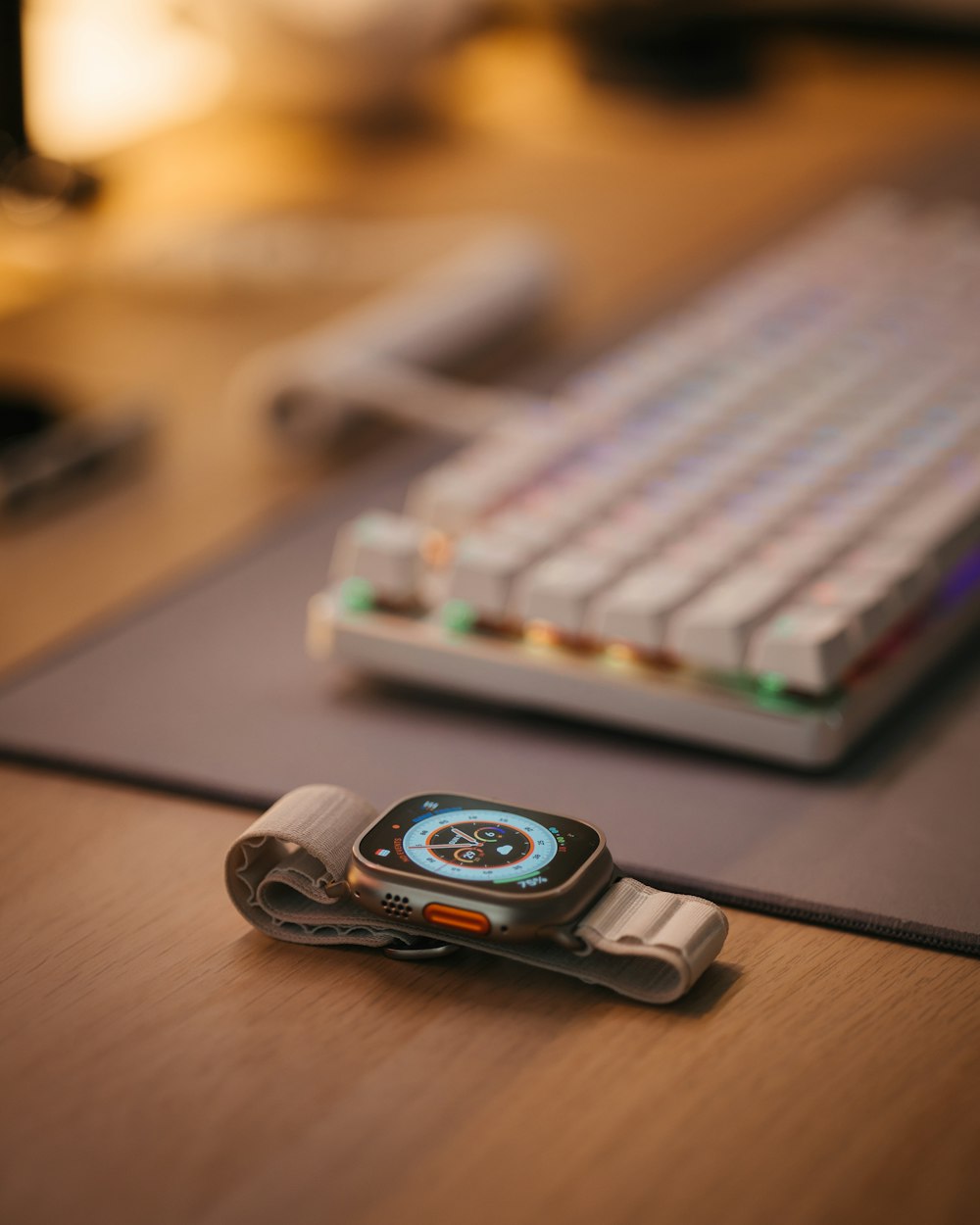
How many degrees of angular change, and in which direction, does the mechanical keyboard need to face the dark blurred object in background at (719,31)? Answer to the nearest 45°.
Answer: approximately 135° to its left
